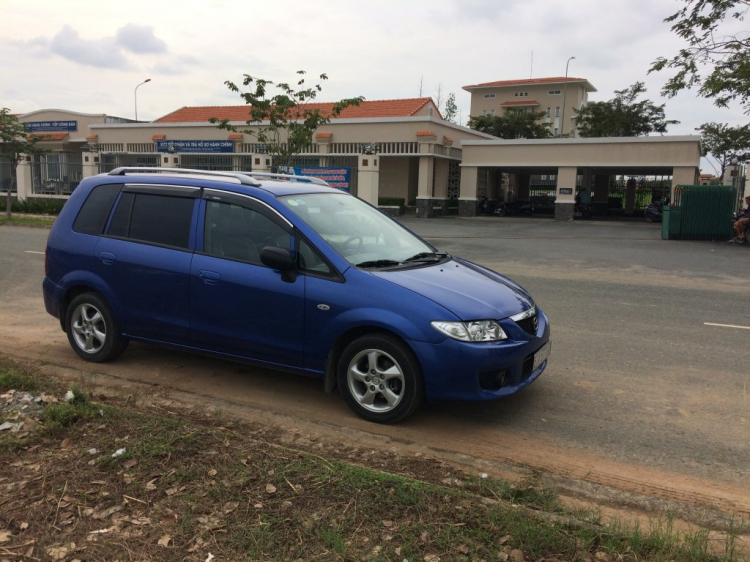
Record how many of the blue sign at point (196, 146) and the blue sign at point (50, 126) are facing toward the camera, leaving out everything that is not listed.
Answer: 2

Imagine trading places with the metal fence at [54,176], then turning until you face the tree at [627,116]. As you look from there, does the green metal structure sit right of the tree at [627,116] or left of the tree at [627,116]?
right

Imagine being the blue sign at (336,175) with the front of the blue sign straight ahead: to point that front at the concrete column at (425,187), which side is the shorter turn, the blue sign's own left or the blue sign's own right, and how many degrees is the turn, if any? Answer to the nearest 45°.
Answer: approximately 135° to the blue sign's own left

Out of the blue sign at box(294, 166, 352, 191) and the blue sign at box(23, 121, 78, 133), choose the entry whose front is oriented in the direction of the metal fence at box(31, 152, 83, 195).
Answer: the blue sign at box(23, 121, 78, 133)

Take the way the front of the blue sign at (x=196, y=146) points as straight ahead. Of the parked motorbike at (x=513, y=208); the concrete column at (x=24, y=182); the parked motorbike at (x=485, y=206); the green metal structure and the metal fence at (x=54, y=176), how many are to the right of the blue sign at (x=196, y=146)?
2

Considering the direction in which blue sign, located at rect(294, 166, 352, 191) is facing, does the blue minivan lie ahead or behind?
ahead

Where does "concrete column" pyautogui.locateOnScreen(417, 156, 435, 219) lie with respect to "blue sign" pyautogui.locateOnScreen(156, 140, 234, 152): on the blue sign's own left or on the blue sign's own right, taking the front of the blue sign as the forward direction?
on the blue sign's own left

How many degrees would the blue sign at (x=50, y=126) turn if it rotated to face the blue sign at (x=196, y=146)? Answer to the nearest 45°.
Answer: approximately 45° to its left

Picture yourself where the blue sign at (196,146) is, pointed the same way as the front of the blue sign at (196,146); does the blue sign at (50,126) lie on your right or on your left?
on your right

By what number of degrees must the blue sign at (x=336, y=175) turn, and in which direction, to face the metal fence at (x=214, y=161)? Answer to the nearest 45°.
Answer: approximately 135° to its right

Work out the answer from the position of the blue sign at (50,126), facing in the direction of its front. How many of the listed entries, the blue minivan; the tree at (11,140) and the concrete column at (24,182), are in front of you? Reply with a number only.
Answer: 3
